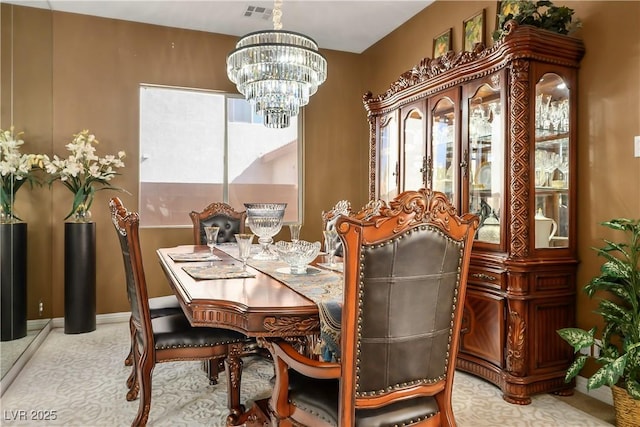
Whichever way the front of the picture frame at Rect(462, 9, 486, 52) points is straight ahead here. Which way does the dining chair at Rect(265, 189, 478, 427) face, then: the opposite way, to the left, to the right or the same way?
to the right

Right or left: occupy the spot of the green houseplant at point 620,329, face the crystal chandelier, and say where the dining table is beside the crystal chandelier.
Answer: left

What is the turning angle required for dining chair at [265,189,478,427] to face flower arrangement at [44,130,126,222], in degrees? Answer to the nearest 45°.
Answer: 0° — it already faces it

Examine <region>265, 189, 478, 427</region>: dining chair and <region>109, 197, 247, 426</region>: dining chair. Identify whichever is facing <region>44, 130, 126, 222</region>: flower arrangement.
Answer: <region>265, 189, 478, 427</region>: dining chair

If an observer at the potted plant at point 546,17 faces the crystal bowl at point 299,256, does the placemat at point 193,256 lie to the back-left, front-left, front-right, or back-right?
front-right

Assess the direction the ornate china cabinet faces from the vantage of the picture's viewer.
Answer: facing the viewer and to the left of the viewer

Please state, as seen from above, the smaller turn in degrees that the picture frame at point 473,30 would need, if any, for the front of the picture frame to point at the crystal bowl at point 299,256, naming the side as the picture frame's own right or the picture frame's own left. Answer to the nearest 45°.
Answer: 0° — it already faces it

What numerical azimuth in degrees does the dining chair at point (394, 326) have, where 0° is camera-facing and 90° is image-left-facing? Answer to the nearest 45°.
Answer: approximately 135°

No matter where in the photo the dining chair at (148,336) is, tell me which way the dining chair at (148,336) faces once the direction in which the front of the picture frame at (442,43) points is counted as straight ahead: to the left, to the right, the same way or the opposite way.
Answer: the opposite way

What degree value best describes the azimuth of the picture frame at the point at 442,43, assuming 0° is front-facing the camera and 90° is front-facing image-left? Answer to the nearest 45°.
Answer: approximately 45°

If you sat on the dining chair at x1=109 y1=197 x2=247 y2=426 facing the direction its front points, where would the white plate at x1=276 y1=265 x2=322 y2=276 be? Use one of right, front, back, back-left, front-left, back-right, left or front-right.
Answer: front

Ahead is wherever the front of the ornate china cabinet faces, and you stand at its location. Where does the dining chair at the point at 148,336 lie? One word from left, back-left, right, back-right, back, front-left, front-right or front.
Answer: front

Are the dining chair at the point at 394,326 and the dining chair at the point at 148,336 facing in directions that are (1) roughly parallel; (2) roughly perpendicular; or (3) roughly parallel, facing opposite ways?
roughly perpendicular

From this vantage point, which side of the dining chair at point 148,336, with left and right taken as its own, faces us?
right

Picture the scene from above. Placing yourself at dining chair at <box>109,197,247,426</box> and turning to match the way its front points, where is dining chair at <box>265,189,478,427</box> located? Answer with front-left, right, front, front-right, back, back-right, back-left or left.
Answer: front-right

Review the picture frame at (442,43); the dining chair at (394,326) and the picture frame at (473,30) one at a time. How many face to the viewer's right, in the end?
0

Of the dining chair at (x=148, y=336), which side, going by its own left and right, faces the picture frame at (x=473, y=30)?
front
